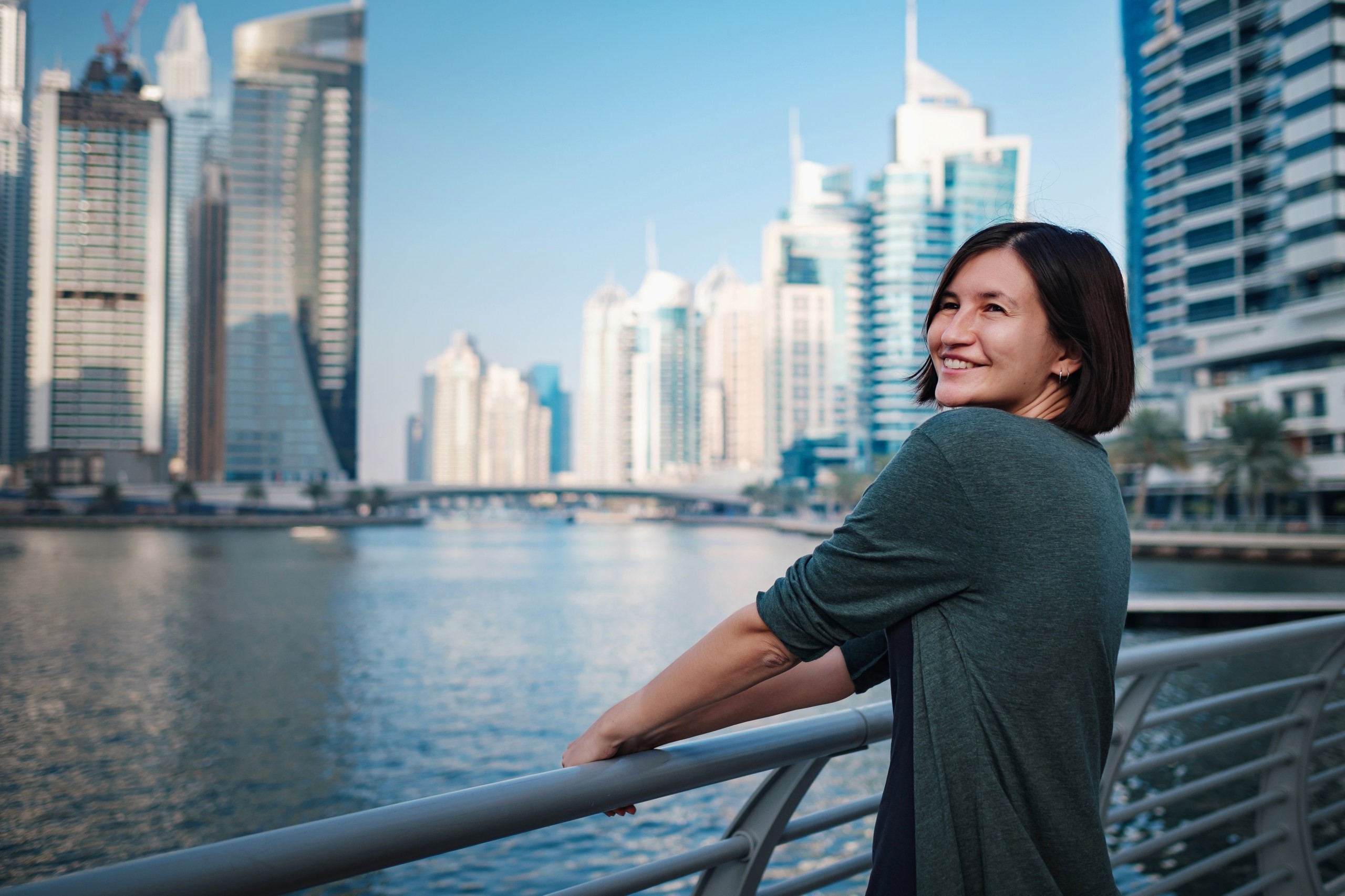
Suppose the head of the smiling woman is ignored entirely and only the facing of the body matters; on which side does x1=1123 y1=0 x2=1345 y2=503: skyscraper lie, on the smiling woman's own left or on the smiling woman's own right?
on the smiling woman's own right

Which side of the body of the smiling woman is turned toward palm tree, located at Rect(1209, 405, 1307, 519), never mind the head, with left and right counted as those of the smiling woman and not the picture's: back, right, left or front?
right

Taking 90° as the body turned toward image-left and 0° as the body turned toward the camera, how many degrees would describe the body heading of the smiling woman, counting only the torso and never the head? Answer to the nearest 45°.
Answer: approximately 90°

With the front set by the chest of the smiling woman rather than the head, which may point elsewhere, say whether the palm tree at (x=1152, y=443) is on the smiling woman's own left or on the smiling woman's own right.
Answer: on the smiling woman's own right
